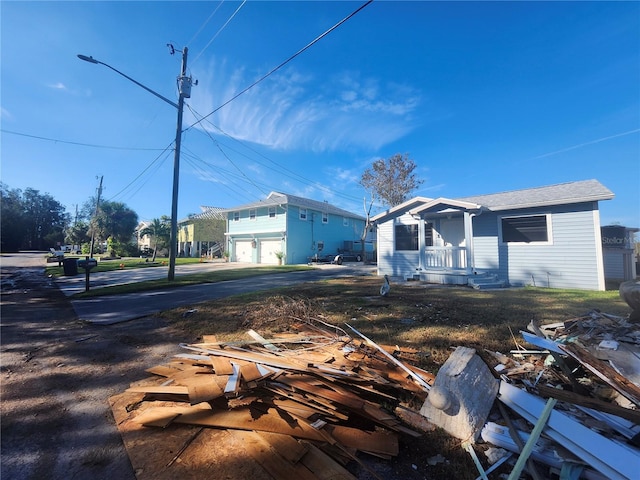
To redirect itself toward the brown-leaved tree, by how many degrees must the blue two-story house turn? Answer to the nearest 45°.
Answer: approximately 135° to its left

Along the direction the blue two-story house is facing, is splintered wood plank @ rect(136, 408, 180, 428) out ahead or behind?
ahead

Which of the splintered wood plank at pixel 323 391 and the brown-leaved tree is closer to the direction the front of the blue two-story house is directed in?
the splintered wood plank

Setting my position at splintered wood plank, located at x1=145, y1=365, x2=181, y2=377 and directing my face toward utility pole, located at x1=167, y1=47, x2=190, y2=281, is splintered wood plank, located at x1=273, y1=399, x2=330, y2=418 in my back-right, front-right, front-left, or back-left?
back-right

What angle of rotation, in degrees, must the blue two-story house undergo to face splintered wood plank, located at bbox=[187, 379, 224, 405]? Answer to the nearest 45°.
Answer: approximately 45° to its left

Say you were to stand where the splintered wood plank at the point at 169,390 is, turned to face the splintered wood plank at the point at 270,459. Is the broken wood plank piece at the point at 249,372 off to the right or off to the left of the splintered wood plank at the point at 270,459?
left

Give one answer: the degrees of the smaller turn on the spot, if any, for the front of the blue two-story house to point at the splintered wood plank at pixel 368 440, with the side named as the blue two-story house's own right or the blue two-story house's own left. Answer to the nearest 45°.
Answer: approximately 45° to the blue two-story house's own left

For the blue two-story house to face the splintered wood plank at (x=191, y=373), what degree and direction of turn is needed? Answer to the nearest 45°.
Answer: approximately 45° to its left

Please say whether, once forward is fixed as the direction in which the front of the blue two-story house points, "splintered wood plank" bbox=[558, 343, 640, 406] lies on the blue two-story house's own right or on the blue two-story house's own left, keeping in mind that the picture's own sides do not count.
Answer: on the blue two-story house's own left

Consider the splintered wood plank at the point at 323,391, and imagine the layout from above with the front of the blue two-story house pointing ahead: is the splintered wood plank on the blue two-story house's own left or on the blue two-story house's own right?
on the blue two-story house's own left

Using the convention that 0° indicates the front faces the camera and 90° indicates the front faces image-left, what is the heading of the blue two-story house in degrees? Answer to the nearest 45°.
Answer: approximately 45°

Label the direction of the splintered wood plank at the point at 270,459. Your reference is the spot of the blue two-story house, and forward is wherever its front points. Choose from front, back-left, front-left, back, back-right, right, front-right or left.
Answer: front-left

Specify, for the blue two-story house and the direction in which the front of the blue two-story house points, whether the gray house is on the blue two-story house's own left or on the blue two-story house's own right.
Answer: on the blue two-story house's own left
